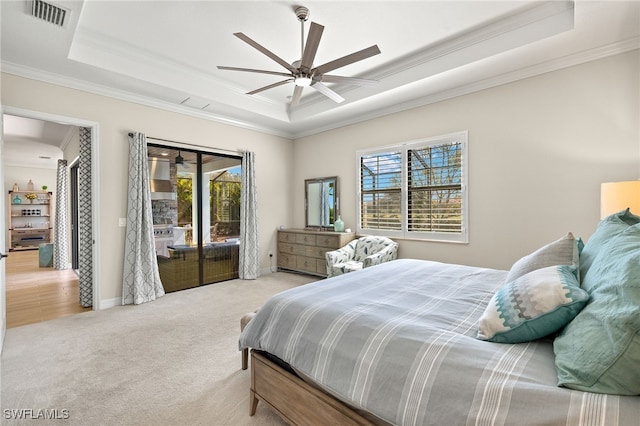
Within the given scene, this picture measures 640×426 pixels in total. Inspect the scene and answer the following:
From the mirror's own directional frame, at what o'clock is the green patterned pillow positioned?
The green patterned pillow is roughly at 10 o'clock from the mirror.

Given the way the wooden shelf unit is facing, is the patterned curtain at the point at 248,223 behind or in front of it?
in front

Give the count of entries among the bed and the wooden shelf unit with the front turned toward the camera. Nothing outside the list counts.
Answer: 1

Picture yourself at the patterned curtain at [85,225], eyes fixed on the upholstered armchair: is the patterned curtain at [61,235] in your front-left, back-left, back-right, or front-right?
back-left

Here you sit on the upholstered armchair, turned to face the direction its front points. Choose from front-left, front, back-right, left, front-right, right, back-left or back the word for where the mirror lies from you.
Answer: right

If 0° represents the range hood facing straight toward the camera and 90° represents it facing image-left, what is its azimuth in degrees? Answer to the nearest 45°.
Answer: approximately 315°

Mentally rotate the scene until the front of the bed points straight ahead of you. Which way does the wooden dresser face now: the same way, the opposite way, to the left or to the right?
to the left

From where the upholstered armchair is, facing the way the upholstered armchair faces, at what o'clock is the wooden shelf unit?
The wooden shelf unit is roughly at 2 o'clock from the upholstered armchair.

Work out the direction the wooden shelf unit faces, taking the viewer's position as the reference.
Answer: facing the viewer

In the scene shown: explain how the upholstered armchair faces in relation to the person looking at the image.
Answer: facing the viewer and to the left of the viewer

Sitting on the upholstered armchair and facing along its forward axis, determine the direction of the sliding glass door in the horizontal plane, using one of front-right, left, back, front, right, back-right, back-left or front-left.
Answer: front-right

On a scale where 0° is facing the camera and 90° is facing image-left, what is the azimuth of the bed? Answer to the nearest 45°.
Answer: approximately 135°

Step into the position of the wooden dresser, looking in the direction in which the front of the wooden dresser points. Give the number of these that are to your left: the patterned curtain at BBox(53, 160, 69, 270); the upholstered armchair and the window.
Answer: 2

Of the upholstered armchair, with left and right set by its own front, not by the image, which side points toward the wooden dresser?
right
